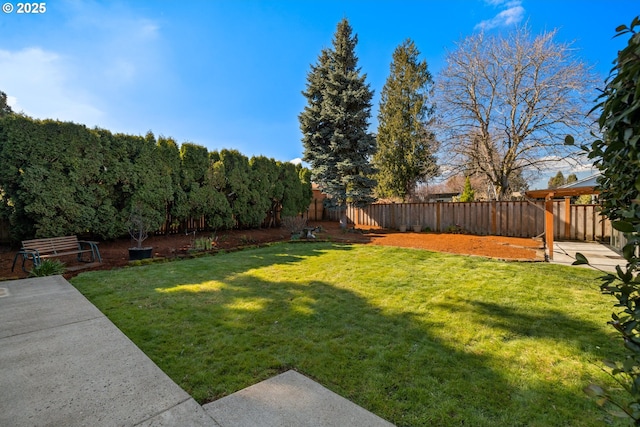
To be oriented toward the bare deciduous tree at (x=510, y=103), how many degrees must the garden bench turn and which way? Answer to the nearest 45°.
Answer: approximately 45° to its left

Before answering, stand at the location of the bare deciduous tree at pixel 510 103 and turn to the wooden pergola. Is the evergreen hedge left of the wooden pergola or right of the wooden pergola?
right

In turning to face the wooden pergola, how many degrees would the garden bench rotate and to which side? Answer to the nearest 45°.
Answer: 0° — it already faces it

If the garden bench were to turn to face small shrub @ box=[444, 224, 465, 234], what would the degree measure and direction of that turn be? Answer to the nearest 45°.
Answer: approximately 45° to its left

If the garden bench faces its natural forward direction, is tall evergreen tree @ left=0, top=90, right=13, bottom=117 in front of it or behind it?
behind

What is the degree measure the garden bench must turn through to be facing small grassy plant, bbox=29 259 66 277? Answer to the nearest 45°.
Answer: approximately 45° to its right

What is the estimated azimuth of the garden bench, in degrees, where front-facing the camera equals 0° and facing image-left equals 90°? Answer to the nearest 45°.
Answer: approximately 315°
